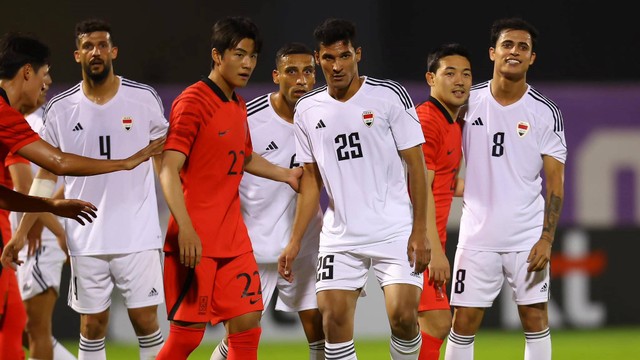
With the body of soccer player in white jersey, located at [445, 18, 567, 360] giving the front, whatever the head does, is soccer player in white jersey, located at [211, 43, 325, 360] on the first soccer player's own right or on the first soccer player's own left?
on the first soccer player's own right

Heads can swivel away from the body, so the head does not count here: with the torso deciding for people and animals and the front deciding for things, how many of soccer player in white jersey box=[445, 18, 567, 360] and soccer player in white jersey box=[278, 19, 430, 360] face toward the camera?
2

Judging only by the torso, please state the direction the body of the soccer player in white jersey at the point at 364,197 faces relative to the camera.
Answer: toward the camera

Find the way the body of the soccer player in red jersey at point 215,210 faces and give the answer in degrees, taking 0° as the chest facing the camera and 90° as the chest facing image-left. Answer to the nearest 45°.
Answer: approximately 315°

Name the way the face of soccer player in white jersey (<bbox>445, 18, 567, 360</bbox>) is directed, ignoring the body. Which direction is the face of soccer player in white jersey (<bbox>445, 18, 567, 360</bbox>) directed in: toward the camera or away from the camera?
toward the camera

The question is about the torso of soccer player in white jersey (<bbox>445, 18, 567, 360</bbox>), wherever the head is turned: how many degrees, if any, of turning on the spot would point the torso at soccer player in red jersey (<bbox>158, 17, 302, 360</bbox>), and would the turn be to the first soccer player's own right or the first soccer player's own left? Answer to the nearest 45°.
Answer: approximately 45° to the first soccer player's own right

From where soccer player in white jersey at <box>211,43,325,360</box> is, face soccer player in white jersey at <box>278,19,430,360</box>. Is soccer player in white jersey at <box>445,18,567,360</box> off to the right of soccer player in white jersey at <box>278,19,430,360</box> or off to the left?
left

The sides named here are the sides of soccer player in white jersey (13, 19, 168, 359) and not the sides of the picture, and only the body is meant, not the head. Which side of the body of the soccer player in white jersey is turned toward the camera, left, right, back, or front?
front

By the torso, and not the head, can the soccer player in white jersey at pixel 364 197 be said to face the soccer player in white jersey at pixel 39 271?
no

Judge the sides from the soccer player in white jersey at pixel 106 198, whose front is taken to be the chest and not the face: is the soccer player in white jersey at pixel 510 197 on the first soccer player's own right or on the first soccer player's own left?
on the first soccer player's own left

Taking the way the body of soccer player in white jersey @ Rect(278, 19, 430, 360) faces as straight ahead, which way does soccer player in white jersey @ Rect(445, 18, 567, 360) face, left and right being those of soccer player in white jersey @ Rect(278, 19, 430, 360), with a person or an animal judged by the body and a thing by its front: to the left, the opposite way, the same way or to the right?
the same way

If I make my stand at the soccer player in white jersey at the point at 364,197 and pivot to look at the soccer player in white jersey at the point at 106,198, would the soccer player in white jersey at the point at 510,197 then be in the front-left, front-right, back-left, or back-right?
back-right

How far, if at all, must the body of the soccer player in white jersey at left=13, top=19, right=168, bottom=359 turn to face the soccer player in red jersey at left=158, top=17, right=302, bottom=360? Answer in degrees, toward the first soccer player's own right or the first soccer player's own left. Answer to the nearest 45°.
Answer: approximately 45° to the first soccer player's own left

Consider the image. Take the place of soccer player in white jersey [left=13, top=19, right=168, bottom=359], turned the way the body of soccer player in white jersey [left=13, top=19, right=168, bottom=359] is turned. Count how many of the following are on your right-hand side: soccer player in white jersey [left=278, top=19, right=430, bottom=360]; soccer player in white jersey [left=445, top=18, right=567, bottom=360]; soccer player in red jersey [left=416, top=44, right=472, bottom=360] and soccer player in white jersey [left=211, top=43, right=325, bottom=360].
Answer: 0

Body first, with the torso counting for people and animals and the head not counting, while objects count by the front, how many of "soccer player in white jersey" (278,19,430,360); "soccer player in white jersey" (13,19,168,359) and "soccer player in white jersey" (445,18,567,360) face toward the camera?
3

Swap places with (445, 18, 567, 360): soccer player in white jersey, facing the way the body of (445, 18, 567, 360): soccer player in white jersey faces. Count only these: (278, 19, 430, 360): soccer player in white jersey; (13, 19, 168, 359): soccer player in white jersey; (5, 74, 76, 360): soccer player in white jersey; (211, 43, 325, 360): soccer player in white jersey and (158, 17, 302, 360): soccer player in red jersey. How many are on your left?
0

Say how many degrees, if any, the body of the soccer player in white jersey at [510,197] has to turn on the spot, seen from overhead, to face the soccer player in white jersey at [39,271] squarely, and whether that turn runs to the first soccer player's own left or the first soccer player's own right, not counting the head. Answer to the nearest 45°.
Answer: approximately 90° to the first soccer player's own right

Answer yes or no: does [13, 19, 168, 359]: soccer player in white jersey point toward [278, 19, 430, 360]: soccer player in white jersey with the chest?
no
